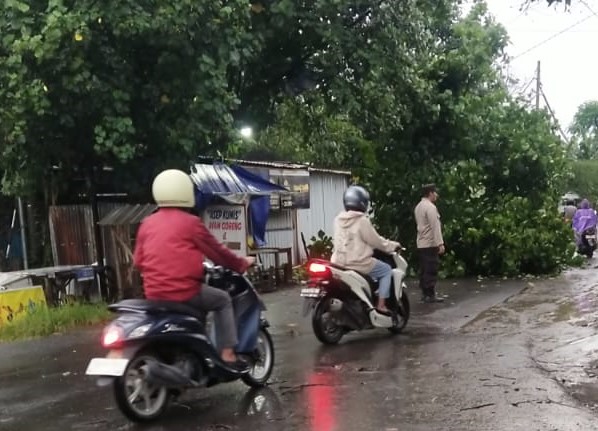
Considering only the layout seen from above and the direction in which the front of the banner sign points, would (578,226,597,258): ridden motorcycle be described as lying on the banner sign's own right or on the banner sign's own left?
on the banner sign's own left

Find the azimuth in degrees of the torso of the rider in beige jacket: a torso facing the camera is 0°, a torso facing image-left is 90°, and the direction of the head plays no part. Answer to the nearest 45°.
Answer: approximately 225°

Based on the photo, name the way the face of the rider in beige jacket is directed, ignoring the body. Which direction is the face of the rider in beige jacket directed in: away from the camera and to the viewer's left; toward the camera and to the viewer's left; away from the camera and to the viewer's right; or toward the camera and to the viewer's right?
away from the camera and to the viewer's right

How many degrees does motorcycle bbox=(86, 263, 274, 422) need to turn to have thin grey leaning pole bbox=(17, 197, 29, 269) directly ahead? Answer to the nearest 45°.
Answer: approximately 45° to its left

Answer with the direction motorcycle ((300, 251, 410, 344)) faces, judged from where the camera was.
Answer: facing away from the viewer and to the right of the viewer

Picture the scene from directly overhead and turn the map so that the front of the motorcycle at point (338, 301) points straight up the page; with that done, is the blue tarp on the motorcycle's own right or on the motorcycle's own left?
on the motorcycle's own left

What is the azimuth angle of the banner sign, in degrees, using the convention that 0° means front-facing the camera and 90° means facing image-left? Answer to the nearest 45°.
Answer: approximately 0°

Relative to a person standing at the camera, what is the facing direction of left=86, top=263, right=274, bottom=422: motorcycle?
facing away from the viewer and to the right of the viewer

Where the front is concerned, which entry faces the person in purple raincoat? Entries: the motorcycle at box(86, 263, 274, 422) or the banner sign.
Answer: the motorcycle

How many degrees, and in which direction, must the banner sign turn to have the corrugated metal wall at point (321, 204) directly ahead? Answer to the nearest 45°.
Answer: approximately 135° to its left
